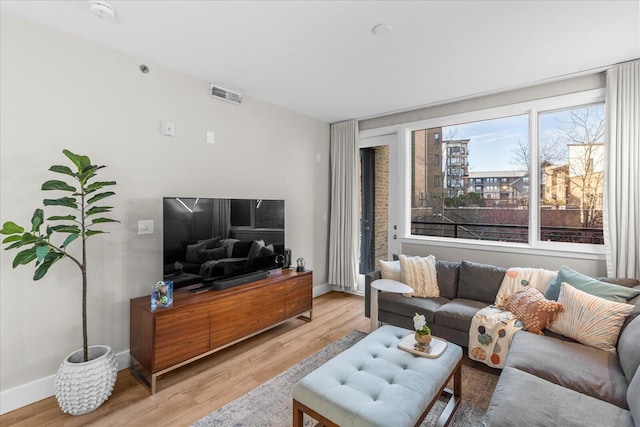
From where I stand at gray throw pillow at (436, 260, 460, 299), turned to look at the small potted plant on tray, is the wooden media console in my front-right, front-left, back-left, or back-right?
front-right

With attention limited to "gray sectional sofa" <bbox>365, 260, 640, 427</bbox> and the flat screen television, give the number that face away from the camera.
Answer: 0

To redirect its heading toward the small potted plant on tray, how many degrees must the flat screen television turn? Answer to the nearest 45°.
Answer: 0° — it already faces it

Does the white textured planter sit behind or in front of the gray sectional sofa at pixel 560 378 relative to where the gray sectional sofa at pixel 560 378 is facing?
in front

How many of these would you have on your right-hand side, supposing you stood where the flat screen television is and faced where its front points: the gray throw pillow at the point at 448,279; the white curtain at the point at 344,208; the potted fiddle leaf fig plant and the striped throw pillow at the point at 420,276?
1

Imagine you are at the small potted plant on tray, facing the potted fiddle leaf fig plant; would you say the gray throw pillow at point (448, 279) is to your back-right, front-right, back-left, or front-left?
back-right

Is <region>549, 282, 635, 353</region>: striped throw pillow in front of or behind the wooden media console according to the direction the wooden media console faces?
in front

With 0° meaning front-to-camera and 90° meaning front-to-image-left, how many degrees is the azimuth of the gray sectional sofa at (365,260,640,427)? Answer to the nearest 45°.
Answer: approximately 45°

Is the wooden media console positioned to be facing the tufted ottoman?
yes

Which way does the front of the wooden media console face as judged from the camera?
facing the viewer and to the right of the viewer

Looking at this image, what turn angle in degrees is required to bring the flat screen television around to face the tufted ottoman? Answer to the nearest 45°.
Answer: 0° — it already faces it

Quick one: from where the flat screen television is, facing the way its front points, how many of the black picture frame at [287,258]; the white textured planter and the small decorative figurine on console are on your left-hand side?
1

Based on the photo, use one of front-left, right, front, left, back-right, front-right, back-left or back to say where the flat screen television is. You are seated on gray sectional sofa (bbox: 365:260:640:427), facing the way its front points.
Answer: front-right

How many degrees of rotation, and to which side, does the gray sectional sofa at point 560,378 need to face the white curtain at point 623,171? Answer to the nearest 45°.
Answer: approximately 135° to its right

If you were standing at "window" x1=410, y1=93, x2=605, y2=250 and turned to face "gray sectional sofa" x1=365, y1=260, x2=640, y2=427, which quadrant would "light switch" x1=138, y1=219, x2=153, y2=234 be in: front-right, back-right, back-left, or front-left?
front-right

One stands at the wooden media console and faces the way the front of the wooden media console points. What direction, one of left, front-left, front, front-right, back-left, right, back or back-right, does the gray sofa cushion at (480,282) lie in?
front-left
